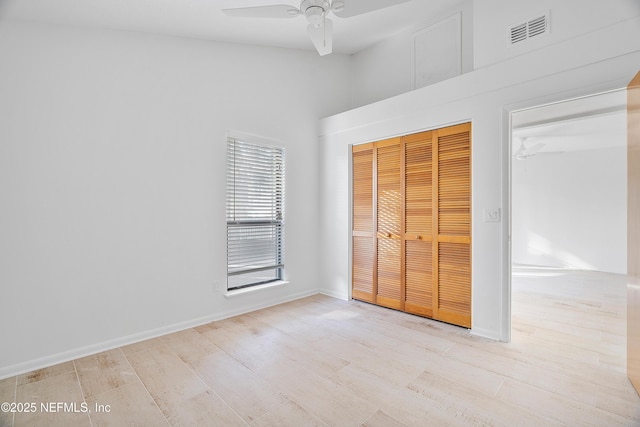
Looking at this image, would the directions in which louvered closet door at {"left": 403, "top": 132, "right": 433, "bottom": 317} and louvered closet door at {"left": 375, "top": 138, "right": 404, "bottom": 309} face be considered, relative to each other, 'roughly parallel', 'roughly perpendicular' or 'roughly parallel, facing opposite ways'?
roughly parallel

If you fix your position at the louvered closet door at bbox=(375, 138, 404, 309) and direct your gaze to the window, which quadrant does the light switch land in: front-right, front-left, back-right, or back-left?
back-left

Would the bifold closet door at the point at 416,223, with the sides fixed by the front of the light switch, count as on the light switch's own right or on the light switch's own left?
on the light switch's own right

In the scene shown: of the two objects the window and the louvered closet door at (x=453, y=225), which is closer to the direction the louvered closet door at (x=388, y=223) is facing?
the window

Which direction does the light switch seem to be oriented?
toward the camera

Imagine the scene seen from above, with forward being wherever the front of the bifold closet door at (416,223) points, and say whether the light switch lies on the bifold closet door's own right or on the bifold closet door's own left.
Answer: on the bifold closet door's own left

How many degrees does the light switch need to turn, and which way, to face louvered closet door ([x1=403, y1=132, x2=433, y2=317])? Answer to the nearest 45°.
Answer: approximately 90° to its right

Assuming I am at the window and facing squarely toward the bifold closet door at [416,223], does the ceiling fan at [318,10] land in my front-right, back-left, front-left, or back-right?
front-right

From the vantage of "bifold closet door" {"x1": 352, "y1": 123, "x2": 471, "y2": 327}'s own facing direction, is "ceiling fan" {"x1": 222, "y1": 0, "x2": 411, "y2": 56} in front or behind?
in front

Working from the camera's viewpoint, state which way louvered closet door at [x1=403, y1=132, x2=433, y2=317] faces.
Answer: facing the viewer and to the left of the viewer

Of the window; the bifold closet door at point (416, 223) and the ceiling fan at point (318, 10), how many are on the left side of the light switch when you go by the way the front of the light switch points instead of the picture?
0

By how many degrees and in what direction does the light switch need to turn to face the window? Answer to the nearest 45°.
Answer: approximately 90° to its right

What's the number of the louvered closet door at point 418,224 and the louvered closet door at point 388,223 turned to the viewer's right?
0

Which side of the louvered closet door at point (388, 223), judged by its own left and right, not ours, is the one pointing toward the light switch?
left

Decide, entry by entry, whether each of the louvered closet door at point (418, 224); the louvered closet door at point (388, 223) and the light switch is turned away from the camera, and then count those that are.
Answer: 0

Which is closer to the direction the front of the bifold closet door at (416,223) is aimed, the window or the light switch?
the window
